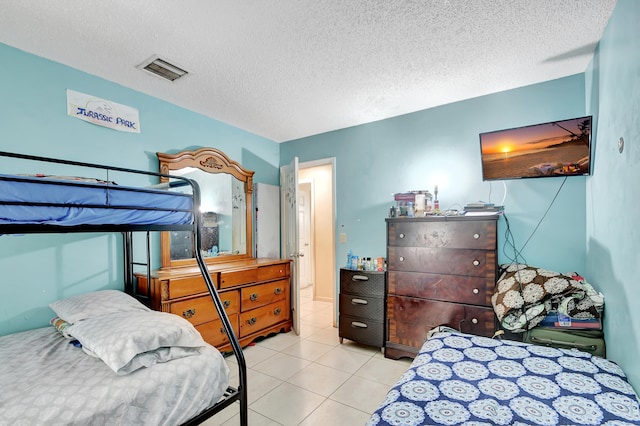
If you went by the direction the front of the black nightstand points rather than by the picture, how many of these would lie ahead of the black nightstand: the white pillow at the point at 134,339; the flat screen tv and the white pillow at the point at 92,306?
2

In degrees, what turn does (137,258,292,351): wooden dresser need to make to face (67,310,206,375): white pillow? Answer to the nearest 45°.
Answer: approximately 90° to its right

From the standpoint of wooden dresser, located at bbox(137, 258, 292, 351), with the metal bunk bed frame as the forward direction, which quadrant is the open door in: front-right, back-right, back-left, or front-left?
back-left

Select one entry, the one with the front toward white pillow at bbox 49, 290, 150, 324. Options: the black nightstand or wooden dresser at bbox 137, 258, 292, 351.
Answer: the black nightstand

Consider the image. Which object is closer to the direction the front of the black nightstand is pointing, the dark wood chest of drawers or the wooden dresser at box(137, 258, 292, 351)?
the wooden dresser

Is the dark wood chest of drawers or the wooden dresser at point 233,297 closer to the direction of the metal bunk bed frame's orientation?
the dark wood chest of drawers

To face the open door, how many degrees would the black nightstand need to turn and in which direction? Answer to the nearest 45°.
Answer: approximately 90° to its right

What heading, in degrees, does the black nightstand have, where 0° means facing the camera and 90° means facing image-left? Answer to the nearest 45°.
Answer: approximately 45°

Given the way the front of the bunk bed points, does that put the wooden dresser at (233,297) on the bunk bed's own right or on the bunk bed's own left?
on the bunk bed's own left
